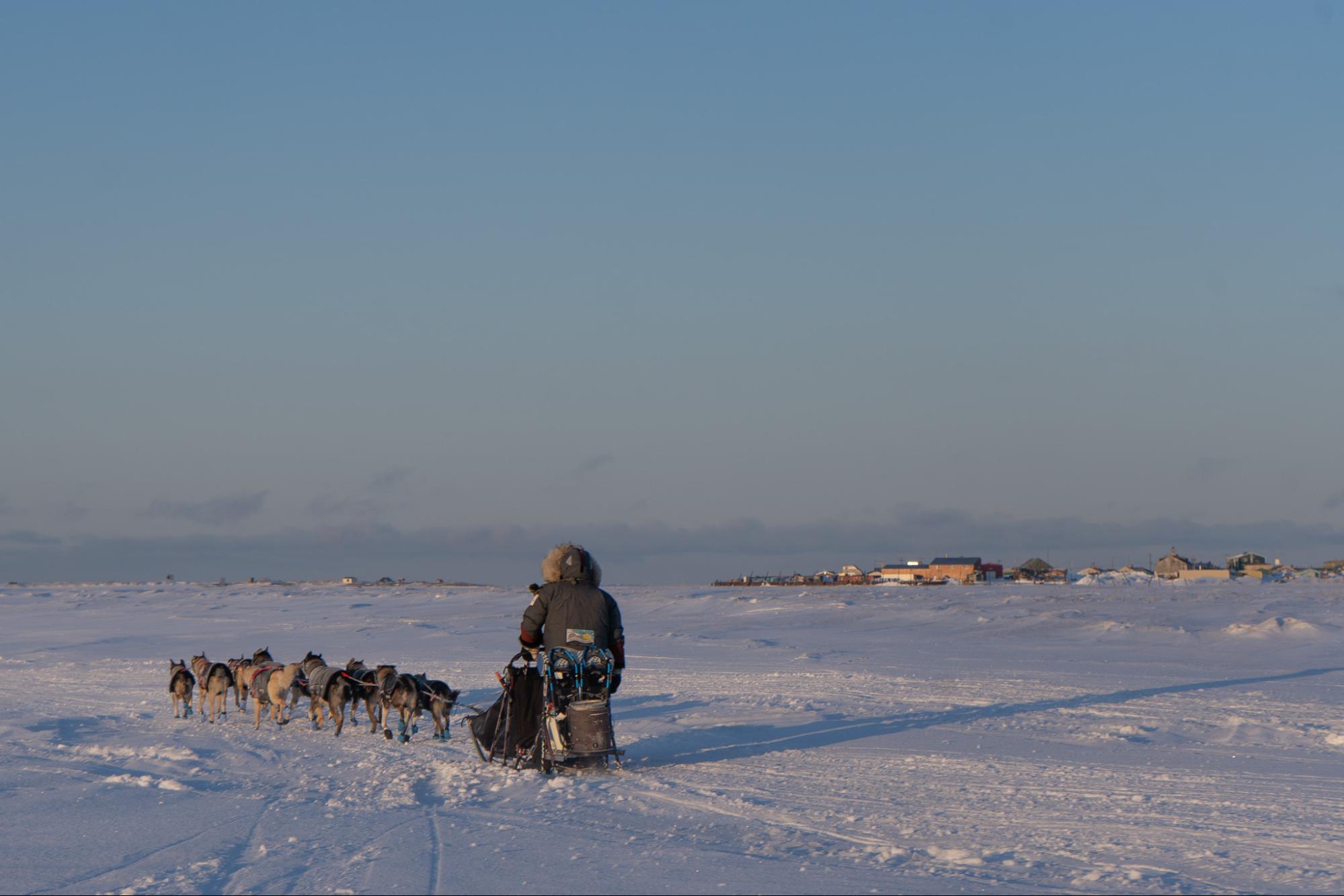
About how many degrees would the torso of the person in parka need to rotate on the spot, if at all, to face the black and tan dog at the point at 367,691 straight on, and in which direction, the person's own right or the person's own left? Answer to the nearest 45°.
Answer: approximately 45° to the person's own left

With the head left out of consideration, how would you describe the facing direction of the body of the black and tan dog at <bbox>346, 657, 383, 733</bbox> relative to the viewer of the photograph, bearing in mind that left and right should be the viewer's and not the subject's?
facing away from the viewer and to the left of the viewer

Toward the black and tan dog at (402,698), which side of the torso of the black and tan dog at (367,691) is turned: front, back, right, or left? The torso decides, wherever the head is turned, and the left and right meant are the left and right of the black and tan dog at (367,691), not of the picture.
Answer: back

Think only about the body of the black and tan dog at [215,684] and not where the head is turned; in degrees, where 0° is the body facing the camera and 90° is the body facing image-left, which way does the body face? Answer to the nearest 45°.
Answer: approximately 135°

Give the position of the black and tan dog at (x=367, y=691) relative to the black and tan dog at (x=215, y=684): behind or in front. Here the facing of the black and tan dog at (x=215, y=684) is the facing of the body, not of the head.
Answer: behind

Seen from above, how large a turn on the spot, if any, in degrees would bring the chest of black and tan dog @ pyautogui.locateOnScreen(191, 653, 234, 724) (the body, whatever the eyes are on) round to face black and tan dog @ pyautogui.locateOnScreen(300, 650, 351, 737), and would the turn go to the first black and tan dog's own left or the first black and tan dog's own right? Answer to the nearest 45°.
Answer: approximately 180°

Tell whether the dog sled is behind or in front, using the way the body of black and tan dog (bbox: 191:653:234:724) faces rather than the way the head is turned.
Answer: behind

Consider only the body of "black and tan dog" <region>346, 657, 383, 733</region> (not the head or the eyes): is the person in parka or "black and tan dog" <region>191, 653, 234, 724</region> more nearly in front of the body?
the black and tan dog

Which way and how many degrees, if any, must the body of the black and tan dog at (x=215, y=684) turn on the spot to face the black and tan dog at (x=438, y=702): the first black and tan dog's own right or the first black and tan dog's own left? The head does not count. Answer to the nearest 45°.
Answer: approximately 180°

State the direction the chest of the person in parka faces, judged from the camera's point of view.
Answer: away from the camera
